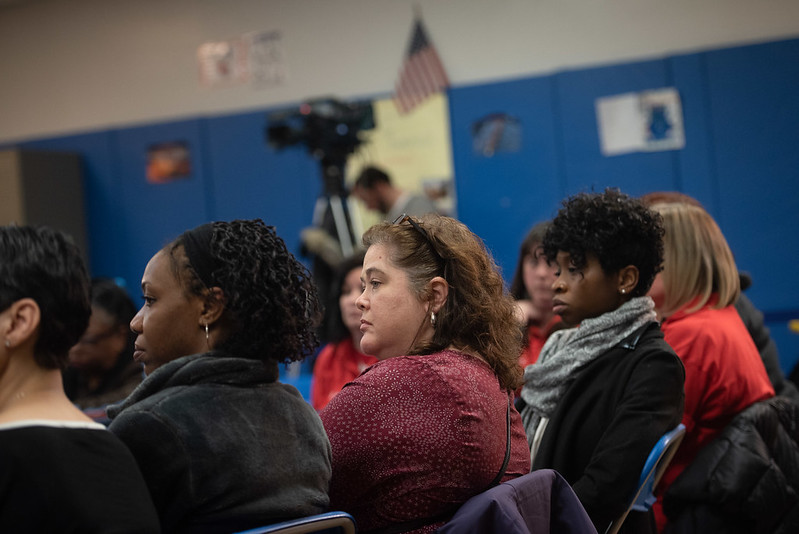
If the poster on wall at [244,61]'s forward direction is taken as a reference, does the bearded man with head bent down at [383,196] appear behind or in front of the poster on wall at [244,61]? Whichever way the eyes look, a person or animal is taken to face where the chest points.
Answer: in front

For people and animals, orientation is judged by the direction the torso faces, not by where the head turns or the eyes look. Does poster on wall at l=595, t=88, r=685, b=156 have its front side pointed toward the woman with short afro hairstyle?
yes

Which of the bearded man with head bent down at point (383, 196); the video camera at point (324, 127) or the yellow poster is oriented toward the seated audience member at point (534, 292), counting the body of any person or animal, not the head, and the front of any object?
the yellow poster

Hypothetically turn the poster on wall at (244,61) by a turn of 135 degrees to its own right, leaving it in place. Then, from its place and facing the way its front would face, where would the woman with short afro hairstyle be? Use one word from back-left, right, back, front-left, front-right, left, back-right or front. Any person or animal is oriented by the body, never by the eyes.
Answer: back-left

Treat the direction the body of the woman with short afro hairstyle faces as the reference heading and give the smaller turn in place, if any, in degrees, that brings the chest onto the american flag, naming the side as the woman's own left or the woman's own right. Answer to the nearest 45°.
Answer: approximately 90° to the woman's own right

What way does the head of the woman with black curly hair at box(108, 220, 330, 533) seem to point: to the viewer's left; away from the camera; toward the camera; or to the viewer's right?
to the viewer's left

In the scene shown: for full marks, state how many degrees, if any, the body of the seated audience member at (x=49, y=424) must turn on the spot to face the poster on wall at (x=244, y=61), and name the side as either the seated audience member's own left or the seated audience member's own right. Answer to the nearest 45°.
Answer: approximately 45° to the seated audience member's own right

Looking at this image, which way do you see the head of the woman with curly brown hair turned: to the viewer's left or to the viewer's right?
to the viewer's left

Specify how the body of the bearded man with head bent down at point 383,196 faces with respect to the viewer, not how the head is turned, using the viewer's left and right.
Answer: facing to the left of the viewer

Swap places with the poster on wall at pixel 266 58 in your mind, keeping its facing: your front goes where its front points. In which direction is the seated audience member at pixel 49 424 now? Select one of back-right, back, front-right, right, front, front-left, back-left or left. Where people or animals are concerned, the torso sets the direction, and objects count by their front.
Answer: front

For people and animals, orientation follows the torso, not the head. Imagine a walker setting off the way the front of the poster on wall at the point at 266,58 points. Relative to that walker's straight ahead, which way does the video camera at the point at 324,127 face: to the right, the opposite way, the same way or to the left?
to the right

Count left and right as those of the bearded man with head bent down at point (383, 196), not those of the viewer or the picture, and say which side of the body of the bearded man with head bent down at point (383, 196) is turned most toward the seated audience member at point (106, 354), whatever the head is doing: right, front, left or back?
left

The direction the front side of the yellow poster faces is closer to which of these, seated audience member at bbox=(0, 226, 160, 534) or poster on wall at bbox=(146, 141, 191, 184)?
the seated audience member

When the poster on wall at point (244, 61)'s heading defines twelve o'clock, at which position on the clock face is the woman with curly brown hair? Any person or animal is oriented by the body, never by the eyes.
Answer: The woman with curly brown hair is roughly at 12 o'clock from the poster on wall.
